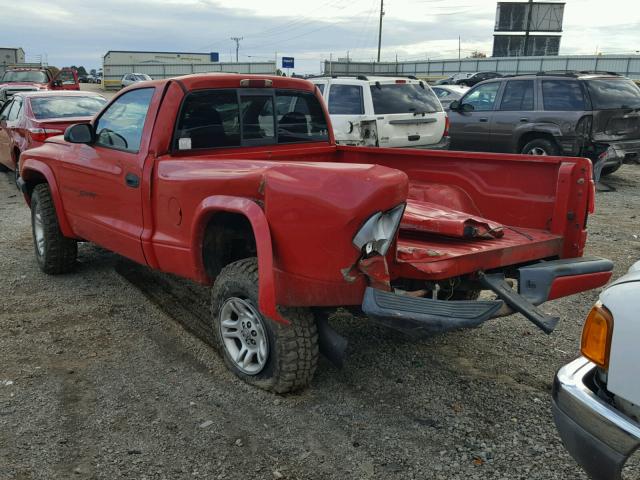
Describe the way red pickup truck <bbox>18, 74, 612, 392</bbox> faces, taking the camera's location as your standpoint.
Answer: facing away from the viewer and to the left of the viewer

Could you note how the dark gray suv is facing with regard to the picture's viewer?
facing away from the viewer and to the left of the viewer

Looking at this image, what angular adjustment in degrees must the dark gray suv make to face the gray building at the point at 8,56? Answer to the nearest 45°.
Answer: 0° — it already faces it

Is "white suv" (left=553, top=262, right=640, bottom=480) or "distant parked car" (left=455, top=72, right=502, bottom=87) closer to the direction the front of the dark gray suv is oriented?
the distant parked car

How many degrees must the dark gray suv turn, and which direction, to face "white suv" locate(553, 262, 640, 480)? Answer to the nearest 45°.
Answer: approximately 135° to its left

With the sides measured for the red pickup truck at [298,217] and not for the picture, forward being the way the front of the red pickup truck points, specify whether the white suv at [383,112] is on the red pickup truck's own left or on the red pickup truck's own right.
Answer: on the red pickup truck's own right

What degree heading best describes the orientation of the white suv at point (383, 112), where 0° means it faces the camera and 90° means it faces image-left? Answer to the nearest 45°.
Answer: approximately 135°
